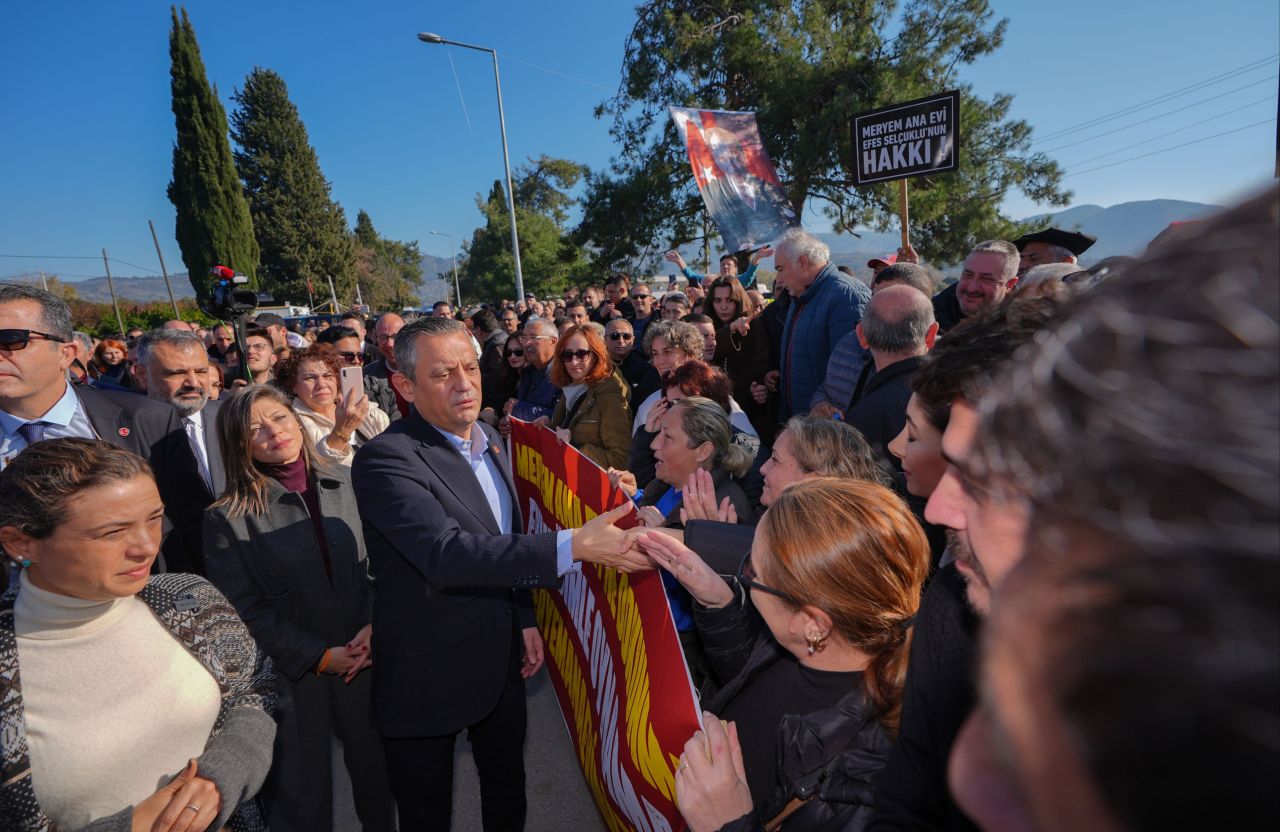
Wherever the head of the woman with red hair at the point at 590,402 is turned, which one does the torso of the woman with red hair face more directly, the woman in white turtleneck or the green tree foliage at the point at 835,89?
the woman in white turtleneck

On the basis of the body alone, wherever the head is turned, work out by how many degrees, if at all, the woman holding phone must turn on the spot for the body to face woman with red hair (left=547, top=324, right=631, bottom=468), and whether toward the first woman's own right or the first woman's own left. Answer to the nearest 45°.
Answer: approximately 45° to the first woman's own left

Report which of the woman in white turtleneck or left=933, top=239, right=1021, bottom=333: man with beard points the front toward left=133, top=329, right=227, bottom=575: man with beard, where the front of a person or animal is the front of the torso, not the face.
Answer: left=933, top=239, right=1021, bottom=333: man with beard

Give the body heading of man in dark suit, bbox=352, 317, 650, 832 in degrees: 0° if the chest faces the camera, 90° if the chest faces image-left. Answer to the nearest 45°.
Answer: approximately 315°

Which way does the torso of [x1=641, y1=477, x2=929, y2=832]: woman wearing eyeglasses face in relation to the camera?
to the viewer's left

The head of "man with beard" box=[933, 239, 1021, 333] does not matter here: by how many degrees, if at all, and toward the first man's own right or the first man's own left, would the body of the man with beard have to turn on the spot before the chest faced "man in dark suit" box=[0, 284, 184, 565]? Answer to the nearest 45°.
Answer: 0° — they already face them

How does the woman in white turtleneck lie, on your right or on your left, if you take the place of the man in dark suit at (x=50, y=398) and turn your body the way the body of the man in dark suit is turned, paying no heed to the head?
on your left

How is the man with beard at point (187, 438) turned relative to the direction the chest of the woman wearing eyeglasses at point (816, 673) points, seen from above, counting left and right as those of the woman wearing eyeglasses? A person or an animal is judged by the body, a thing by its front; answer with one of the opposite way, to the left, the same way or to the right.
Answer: the opposite way

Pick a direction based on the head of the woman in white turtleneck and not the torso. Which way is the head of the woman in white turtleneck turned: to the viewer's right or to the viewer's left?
to the viewer's right

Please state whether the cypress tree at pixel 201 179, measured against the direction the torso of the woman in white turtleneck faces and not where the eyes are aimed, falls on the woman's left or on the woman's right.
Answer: on the woman's left
